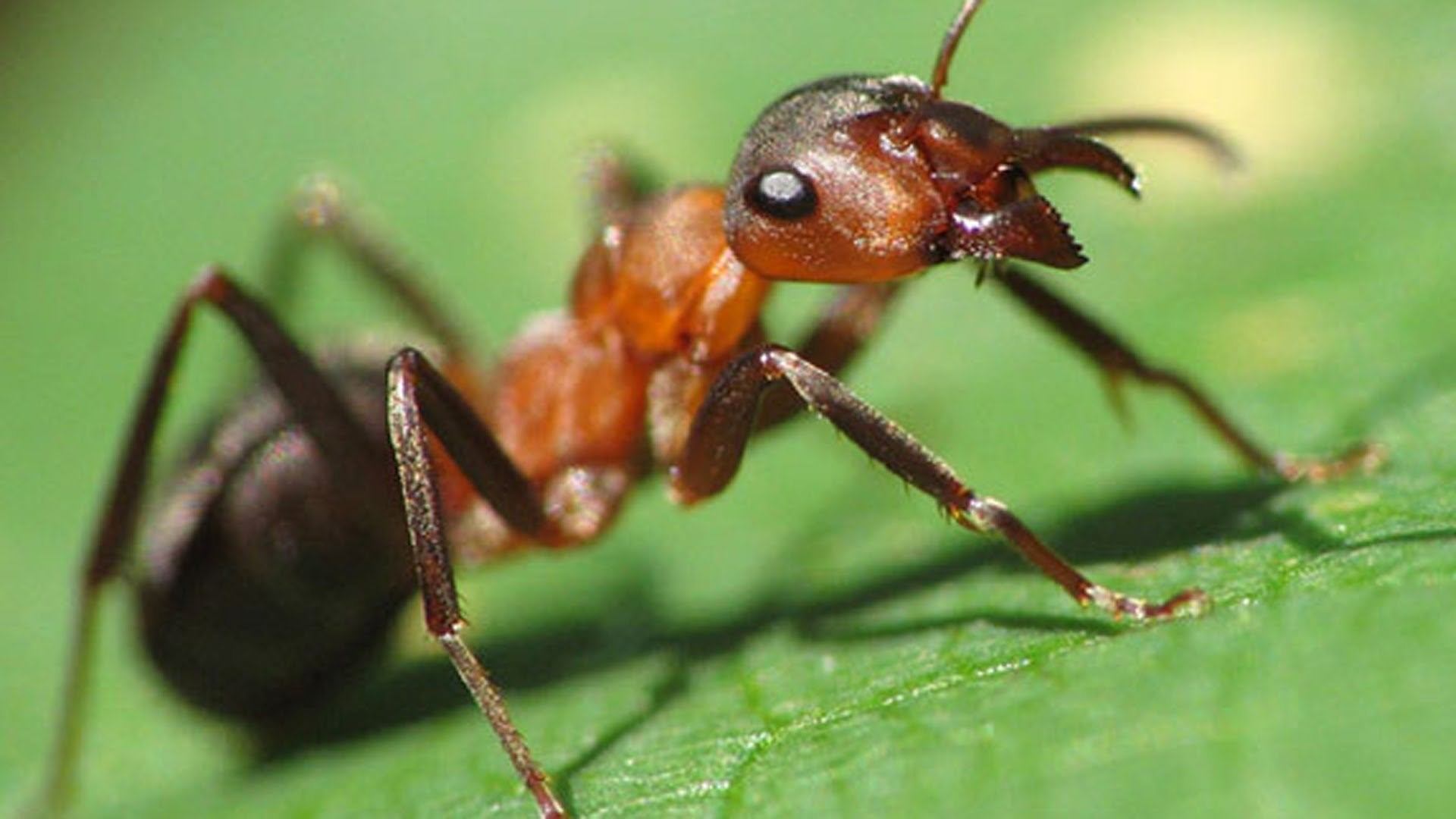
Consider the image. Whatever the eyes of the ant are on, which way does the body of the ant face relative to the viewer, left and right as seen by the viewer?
facing to the right of the viewer
